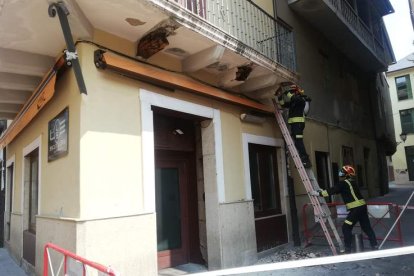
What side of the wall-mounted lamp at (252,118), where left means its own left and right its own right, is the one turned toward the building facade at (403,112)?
left

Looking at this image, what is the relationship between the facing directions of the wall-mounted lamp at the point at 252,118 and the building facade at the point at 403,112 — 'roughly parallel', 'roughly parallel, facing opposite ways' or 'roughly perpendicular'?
roughly perpendicular

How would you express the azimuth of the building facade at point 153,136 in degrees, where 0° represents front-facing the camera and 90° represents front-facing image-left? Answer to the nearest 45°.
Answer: approximately 315°

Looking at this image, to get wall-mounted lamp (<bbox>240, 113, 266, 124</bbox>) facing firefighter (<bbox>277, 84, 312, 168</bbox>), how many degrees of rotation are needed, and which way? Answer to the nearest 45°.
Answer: approximately 90° to its left

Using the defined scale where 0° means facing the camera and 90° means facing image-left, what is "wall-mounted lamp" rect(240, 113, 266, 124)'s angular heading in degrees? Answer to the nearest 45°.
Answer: approximately 315°
